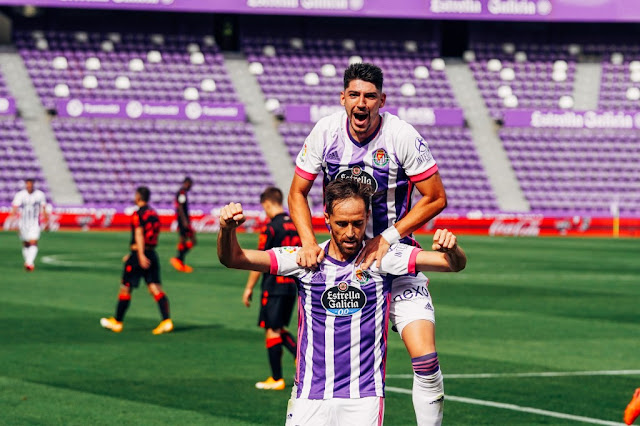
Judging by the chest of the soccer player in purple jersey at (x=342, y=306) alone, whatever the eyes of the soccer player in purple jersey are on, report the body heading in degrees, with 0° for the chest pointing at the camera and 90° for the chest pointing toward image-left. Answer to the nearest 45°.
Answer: approximately 0°

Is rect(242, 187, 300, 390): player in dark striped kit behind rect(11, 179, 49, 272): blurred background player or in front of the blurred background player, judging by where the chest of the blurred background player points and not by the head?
in front

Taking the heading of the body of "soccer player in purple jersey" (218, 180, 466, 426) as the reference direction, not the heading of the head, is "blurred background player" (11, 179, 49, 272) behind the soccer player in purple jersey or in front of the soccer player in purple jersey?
behind

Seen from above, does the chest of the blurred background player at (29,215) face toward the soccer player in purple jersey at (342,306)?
yes

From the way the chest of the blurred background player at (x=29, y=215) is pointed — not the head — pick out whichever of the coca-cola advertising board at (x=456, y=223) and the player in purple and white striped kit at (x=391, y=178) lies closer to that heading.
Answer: the player in purple and white striped kit

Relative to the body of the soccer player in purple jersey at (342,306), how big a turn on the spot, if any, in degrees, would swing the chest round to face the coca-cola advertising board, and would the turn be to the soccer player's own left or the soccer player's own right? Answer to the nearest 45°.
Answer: approximately 180°

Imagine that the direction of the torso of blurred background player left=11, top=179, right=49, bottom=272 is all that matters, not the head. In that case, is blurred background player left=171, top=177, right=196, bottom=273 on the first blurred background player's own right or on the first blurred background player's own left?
on the first blurred background player's own left

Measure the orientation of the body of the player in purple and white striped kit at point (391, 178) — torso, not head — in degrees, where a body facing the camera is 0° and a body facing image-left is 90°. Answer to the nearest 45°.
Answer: approximately 0°
